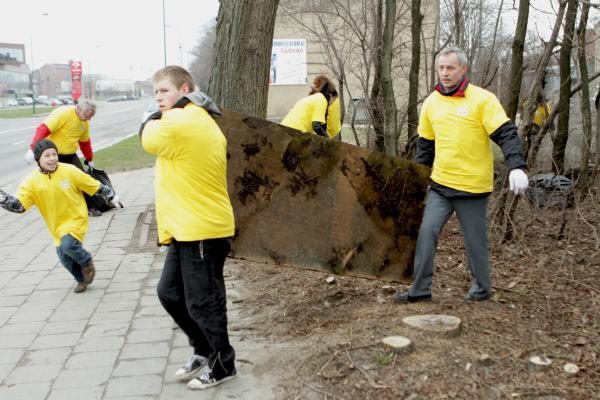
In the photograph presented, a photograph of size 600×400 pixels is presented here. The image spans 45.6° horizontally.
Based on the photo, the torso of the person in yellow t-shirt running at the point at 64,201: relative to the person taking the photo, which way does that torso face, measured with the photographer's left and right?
facing the viewer

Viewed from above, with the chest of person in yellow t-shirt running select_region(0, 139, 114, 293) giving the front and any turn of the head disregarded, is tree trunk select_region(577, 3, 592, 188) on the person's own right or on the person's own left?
on the person's own left

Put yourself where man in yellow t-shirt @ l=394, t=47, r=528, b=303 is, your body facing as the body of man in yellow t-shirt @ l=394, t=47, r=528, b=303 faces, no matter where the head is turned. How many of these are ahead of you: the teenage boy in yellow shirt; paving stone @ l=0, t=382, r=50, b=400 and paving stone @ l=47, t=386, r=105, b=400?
3

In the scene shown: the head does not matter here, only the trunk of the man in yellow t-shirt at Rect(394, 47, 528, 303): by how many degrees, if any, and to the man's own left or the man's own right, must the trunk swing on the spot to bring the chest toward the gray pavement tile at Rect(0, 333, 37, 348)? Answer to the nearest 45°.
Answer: approximately 45° to the man's own right

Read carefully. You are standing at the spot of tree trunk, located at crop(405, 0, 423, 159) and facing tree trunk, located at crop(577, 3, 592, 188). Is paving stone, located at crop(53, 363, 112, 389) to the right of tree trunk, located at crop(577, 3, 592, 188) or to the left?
right

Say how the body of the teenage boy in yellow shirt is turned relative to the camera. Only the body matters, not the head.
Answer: to the viewer's left

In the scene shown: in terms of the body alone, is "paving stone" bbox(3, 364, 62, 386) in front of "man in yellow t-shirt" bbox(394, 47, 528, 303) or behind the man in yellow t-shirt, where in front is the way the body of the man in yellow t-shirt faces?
in front

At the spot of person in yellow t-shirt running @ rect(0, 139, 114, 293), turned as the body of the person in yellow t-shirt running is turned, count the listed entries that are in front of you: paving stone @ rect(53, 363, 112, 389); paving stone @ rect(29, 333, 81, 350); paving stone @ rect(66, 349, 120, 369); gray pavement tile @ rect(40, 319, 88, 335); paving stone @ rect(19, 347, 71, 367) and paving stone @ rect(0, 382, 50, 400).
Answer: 6

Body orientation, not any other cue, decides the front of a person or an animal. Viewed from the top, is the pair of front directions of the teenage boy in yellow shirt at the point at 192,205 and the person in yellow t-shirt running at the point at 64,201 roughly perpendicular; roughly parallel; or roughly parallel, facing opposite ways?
roughly perpendicular

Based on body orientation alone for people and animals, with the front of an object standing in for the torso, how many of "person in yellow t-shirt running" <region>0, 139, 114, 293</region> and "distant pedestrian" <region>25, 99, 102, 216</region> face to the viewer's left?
0

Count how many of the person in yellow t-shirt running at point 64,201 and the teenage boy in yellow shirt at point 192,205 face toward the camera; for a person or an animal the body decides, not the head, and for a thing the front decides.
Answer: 1

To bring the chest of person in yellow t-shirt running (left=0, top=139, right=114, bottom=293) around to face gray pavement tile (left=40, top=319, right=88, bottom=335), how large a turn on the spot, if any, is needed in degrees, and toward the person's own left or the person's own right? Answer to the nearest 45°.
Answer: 0° — they already face it

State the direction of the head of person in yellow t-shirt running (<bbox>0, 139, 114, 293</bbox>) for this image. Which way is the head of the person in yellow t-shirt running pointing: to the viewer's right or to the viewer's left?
to the viewer's right

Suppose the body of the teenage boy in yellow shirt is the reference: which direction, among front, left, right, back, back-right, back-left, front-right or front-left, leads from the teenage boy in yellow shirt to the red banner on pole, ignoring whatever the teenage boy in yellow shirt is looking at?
right
